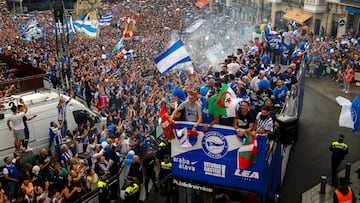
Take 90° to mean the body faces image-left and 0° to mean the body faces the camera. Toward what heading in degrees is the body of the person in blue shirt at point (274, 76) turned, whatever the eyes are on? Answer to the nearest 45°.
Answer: approximately 45°

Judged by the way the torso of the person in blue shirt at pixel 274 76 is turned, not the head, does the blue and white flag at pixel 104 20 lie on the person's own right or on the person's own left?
on the person's own right

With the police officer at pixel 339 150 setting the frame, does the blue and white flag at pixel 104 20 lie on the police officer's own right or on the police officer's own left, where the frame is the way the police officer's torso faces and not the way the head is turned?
on the police officer's own left

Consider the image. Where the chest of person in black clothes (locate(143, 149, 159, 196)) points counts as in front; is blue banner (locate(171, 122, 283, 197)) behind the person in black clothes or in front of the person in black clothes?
in front

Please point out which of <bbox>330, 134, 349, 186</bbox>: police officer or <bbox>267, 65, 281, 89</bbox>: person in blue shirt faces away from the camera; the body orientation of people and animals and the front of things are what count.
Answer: the police officer

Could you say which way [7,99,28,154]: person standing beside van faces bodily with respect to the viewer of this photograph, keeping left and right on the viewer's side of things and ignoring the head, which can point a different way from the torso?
facing away from the viewer and to the right of the viewer

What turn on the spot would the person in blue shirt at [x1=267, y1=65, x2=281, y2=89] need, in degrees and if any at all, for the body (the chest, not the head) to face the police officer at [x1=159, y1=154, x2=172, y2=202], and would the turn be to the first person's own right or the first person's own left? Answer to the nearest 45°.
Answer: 0° — they already face them

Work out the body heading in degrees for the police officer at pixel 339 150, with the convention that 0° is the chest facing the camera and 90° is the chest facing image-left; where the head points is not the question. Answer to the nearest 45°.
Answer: approximately 180°

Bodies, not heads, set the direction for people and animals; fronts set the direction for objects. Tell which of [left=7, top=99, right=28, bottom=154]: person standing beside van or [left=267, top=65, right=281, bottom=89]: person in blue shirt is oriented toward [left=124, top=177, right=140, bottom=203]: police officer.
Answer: the person in blue shirt

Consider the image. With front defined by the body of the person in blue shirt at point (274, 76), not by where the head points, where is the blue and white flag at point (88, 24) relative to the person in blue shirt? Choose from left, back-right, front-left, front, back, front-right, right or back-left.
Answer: right

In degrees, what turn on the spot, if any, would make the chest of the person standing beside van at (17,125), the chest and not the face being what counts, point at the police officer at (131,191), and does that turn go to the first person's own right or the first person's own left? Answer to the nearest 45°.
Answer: approximately 90° to the first person's own right

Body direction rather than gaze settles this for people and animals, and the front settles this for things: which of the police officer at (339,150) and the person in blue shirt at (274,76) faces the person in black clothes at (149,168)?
the person in blue shirt
